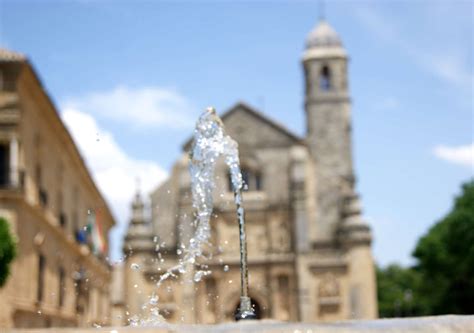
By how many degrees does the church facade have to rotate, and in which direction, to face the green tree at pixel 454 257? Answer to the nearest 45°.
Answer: approximately 90° to its left

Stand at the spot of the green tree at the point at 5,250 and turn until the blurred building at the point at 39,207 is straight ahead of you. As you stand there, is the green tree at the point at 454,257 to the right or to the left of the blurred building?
right

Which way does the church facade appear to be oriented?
toward the camera

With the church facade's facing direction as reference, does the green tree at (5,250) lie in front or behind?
in front

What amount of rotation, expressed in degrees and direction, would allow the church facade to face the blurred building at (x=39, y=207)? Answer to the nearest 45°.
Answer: approximately 45° to its right

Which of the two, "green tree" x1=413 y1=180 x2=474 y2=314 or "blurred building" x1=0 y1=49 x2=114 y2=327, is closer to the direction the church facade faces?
the blurred building

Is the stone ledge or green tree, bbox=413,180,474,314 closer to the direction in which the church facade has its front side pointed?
the stone ledge

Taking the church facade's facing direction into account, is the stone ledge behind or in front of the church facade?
in front

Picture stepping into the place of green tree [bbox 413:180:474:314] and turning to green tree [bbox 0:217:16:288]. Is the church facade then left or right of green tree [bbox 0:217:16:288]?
right
